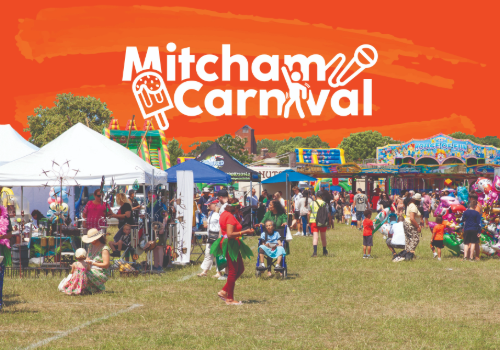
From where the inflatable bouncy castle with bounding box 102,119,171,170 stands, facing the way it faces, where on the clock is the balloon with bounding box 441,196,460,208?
The balloon is roughly at 11 o'clock from the inflatable bouncy castle.

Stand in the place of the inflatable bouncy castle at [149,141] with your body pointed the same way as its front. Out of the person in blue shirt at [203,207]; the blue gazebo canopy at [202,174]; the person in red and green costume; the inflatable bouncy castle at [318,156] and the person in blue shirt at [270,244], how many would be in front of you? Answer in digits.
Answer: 4

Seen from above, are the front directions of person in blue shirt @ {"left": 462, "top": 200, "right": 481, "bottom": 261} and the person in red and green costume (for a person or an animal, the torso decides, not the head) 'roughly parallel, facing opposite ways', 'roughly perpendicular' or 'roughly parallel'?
roughly perpendicular

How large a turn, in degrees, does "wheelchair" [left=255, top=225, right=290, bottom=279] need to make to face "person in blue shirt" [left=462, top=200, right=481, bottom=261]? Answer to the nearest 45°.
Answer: approximately 135° to its left

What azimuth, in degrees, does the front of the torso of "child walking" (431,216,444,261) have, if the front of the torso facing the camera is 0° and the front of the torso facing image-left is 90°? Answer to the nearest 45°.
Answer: approximately 180°

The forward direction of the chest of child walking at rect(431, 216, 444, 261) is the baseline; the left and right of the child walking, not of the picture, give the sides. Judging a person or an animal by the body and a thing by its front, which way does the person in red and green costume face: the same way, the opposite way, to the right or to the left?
to the right
